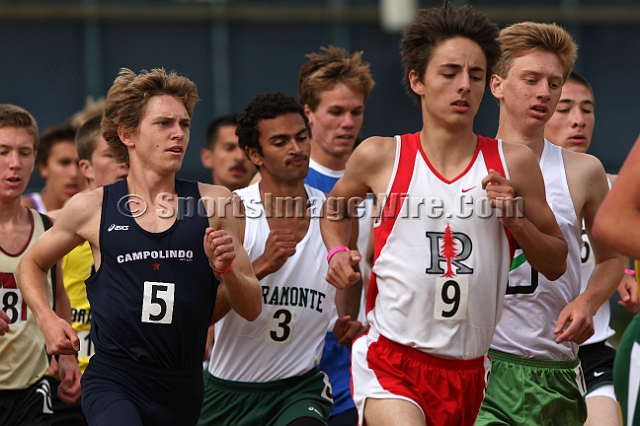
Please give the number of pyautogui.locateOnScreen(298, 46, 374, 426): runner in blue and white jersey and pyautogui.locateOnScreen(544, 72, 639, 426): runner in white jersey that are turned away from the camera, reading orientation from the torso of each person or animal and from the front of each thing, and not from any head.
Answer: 0

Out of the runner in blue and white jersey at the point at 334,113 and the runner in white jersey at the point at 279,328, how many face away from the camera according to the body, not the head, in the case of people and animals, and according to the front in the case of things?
0

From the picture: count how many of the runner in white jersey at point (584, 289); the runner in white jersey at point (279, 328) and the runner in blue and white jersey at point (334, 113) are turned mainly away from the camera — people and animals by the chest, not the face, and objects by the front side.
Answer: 0

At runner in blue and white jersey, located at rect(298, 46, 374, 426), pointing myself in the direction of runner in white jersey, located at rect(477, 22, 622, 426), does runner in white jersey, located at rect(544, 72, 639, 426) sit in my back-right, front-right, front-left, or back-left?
front-left

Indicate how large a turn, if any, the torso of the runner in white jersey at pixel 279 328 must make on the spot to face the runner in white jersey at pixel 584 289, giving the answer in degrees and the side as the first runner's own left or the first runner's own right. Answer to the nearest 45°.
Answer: approximately 45° to the first runner's own left

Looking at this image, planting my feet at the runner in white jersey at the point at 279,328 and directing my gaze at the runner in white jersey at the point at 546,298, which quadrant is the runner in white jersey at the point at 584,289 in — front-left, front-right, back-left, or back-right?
front-left

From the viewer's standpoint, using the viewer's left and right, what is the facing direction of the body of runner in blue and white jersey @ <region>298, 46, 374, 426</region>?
facing the viewer and to the right of the viewer

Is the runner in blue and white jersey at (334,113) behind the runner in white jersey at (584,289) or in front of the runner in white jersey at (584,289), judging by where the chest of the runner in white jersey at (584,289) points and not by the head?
behind

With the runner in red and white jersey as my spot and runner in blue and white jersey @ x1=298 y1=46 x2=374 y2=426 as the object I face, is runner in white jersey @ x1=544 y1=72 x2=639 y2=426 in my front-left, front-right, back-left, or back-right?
front-right

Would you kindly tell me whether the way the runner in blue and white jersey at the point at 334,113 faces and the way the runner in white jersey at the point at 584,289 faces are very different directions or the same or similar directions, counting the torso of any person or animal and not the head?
same or similar directions

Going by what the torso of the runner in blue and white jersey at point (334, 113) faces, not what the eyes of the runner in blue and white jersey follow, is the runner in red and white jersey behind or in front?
in front

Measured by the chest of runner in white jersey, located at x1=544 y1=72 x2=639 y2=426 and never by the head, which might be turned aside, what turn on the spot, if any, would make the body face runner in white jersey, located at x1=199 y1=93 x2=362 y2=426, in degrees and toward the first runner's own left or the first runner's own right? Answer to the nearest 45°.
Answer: approximately 90° to the first runner's own right
